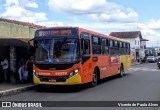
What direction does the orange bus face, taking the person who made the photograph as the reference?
facing the viewer and to the left of the viewer
